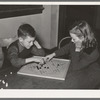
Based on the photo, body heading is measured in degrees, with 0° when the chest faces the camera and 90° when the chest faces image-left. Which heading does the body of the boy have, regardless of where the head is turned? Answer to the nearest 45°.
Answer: approximately 315°

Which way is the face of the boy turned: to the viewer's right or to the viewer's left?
to the viewer's right
